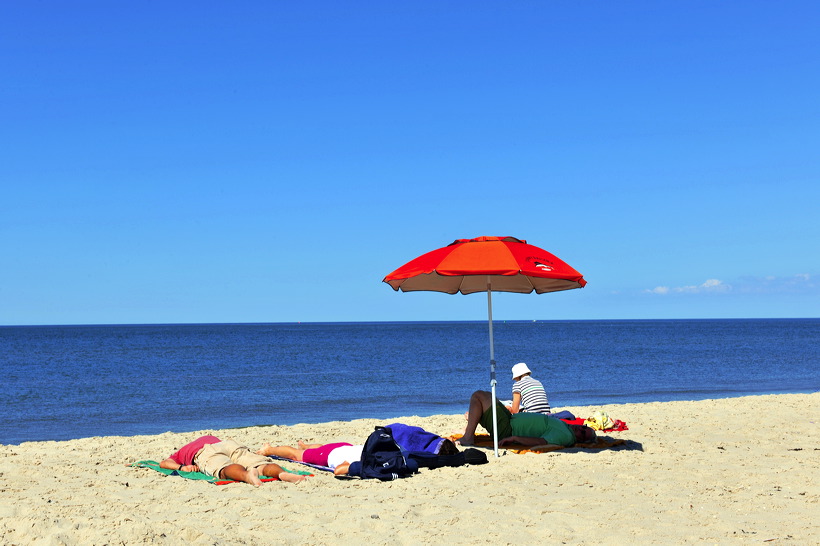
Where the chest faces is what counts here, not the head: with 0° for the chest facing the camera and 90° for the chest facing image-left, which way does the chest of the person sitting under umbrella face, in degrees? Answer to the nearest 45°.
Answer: approximately 135°

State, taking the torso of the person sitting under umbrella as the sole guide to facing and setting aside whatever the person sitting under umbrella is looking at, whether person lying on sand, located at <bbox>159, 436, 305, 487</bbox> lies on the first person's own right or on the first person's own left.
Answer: on the first person's own left

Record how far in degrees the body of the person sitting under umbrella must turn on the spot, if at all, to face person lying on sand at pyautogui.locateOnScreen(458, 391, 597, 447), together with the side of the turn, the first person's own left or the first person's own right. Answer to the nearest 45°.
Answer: approximately 135° to the first person's own left

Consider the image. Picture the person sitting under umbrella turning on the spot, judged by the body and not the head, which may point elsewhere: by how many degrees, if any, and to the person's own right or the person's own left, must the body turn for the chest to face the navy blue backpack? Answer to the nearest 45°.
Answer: approximately 90° to the person's own left
